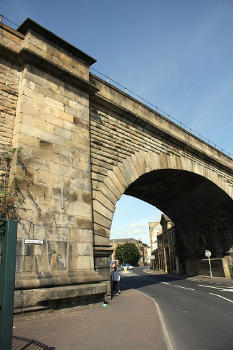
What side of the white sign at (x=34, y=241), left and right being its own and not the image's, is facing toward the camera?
front

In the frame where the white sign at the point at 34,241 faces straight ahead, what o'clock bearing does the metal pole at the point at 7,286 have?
The metal pole is roughly at 12 o'clock from the white sign.
